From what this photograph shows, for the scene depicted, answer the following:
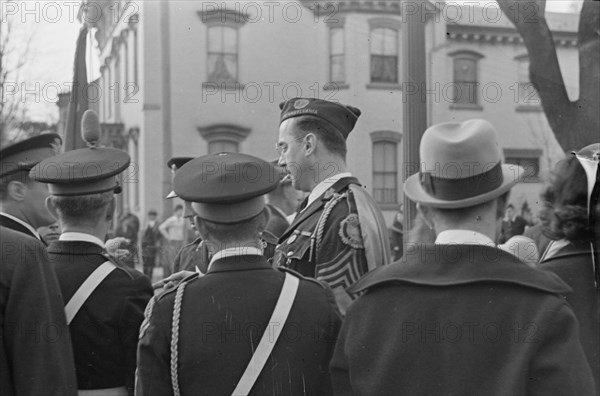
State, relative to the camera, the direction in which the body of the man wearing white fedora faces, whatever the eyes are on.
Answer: away from the camera

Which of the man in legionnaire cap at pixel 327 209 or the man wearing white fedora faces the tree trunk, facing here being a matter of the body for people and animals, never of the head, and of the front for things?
the man wearing white fedora

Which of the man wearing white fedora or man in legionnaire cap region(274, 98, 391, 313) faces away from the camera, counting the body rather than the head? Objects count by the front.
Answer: the man wearing white fedora

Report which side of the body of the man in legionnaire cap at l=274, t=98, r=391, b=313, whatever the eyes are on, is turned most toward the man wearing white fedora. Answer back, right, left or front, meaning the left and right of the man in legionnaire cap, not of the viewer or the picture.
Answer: left

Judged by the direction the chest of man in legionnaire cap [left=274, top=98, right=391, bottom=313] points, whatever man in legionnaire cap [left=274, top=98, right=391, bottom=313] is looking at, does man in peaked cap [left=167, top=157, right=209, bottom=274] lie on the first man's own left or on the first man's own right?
on the first man's own right

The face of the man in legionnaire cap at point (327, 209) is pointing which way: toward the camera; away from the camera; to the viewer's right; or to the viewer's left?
to the viewer's left

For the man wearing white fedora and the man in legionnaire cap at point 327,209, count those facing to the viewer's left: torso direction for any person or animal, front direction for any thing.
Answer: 1

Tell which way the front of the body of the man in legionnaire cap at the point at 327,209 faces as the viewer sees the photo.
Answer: to the viewer's left

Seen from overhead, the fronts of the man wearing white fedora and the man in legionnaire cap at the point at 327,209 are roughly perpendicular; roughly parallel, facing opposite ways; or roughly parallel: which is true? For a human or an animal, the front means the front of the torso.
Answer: roughly perpendicular

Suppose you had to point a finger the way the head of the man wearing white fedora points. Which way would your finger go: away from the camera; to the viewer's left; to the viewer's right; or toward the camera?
away from the camera
